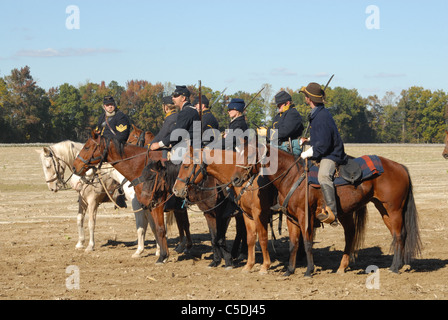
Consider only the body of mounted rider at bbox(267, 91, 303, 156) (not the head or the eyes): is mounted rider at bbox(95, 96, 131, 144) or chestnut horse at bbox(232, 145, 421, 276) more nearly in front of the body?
the mounted rider

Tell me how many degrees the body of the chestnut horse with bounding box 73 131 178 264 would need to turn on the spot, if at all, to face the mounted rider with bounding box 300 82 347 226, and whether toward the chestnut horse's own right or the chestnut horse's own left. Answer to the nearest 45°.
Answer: approximately 135° to the chestnut horse's own left

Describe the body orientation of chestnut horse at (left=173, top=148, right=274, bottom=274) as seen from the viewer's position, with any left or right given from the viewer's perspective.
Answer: facing the viewer and to the left of the viewer

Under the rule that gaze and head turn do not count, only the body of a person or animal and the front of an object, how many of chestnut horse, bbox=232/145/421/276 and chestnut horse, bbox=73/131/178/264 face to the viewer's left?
2

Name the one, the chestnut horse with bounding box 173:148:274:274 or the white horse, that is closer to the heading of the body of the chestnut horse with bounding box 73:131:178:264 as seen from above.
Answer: the white horse

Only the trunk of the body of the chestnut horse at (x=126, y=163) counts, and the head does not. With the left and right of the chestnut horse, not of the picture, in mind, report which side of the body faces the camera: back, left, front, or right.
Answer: left

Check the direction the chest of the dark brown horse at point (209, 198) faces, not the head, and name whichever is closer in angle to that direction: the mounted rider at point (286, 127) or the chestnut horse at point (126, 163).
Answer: the chestnut horse

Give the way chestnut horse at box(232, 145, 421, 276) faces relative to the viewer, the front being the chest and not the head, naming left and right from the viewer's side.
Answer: facing to the left of the viewer

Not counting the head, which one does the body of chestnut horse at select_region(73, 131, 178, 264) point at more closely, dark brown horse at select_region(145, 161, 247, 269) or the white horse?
the white horse

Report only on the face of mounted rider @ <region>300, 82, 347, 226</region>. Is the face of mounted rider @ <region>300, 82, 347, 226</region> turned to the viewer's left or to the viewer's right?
to the viewer's left

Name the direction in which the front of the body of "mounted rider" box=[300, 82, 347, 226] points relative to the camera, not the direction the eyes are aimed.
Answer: to the viewer's left

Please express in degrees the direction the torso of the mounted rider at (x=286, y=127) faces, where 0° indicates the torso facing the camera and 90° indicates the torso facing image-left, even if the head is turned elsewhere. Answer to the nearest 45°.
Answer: approximately 90°

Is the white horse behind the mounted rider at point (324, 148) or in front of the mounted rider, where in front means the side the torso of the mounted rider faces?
in front

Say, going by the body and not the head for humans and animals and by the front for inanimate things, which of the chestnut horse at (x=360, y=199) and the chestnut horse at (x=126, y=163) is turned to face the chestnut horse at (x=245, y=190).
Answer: the chestnut horse at (x=360, y=199)

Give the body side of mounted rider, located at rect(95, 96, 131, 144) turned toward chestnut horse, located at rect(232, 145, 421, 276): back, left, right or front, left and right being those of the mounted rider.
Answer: left

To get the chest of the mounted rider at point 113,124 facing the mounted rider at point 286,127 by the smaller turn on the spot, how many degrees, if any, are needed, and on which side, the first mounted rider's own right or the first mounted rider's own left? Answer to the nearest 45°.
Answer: approximately 90° to the first mounted rider's own left

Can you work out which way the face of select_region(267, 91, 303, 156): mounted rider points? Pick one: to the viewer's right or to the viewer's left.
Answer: to the viewer's left
